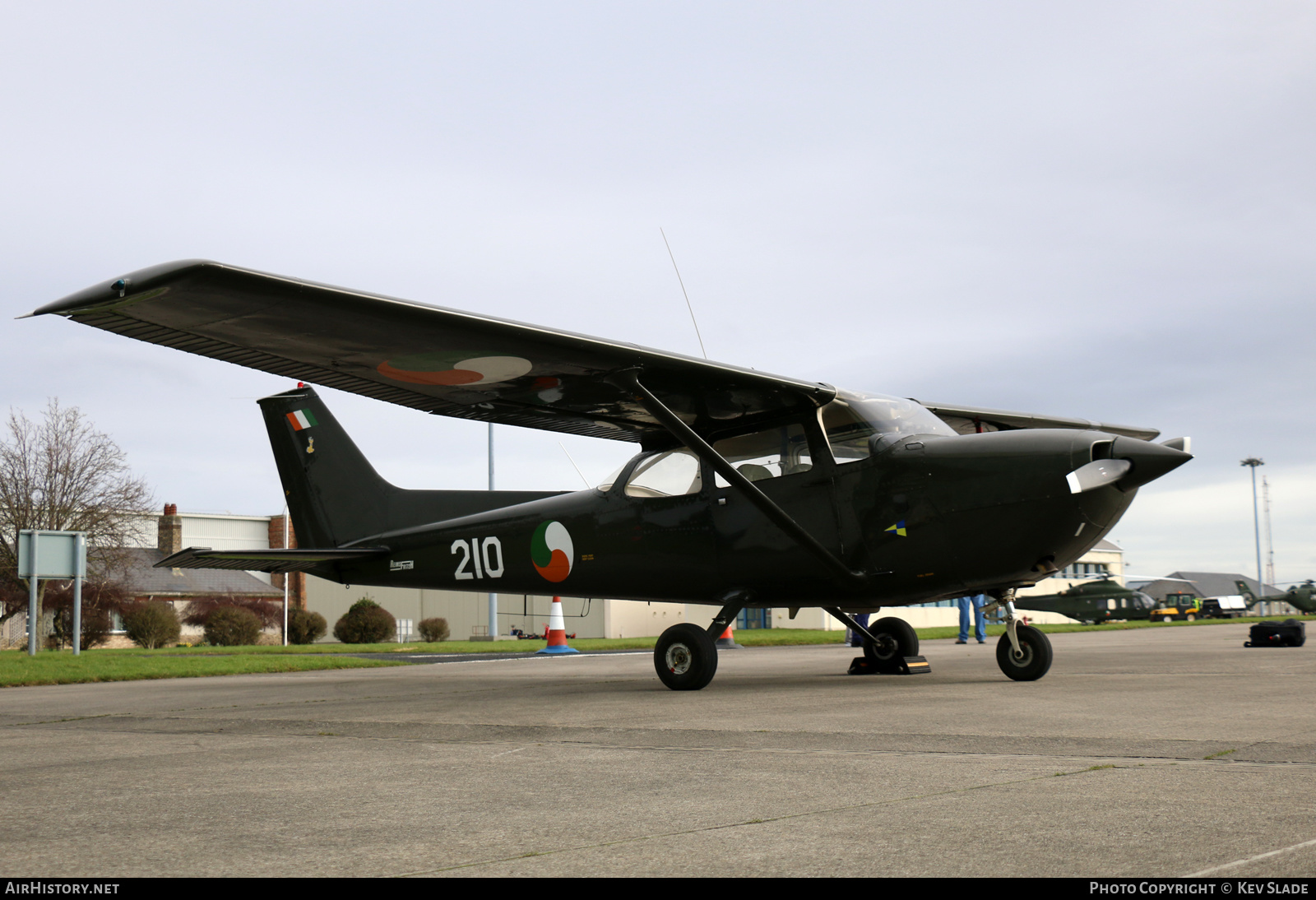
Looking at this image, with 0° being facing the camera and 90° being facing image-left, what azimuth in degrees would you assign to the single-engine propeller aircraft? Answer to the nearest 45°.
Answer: approximately 315°

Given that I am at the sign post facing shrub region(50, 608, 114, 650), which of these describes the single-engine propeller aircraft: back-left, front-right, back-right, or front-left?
back-right

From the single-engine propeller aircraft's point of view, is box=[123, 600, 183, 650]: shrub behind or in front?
behind

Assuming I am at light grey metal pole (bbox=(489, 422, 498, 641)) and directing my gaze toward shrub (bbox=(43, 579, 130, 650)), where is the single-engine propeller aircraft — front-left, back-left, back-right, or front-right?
back-left

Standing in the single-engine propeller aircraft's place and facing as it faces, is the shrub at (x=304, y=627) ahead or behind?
behind

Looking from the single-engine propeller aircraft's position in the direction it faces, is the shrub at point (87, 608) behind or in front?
behind

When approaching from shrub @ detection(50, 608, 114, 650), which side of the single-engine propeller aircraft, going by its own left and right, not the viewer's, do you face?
back

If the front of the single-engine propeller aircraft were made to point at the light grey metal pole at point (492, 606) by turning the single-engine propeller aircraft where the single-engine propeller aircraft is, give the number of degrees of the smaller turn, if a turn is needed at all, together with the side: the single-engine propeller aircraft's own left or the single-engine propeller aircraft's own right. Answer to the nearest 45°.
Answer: approximately 135° to the single-engine propeller aircraft's own left

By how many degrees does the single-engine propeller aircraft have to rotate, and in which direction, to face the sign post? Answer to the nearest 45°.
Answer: approximately 180°

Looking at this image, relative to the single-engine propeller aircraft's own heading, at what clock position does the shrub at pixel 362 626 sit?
The shrub is roughly at 7 o'clock from the single-engine propeller aircraft.
